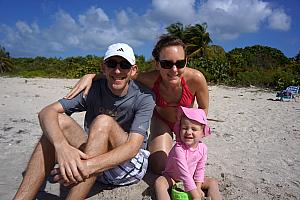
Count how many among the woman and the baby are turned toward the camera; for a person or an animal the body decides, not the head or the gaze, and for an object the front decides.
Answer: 2

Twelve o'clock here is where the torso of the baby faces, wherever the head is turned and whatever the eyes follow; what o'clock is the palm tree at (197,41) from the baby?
The palm tree is roughly at 6 o'clock from the baby.

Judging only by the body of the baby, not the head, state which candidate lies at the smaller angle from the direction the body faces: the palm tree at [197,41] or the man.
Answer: the man

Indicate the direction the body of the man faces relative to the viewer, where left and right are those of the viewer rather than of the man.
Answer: facing the viewer and to the left of the viewer

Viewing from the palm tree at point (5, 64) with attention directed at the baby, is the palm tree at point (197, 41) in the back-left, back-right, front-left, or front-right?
front-left

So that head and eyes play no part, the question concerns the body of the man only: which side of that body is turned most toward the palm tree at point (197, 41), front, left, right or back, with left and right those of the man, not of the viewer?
back

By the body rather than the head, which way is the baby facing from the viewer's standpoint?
toward the camera

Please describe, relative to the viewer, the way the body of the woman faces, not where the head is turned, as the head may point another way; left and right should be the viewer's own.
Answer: facing the viewer

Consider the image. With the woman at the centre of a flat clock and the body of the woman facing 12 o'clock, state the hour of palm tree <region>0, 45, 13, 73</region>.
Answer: The palm tree is roughly at 5 o'clock from the woman.

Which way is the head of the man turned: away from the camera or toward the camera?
toward the camera

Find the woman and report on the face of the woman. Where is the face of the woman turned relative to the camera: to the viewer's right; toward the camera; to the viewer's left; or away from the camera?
toward the camera
